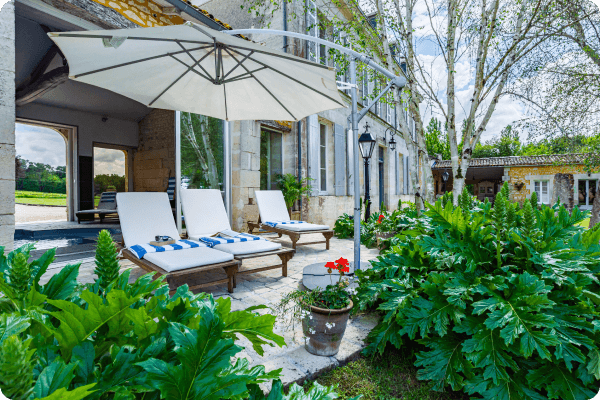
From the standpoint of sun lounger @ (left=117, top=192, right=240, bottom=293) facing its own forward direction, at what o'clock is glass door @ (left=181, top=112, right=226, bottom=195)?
The glass door is roughly at 8 o'clock from the sun lounger.

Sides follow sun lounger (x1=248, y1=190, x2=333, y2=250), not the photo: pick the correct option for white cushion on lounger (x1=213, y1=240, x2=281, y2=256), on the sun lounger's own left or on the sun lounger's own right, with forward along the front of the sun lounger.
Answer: on the sun lounger's own right

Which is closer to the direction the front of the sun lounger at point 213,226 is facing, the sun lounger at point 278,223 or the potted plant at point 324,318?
the potted plant

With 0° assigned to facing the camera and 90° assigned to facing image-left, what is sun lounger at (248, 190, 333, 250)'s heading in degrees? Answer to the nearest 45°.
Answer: approximately 315°

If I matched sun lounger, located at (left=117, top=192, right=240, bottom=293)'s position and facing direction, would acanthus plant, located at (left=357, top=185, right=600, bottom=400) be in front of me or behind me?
in front

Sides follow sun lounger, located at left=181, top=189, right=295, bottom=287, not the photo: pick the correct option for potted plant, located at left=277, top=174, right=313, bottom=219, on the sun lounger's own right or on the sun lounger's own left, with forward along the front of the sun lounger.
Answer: on the sun lounger's own left

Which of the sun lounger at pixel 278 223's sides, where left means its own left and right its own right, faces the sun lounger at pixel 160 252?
right

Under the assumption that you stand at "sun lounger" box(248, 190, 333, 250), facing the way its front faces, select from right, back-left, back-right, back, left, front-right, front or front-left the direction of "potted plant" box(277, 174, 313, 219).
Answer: back-left

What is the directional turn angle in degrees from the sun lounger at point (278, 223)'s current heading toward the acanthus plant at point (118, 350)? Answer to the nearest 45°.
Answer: approximately 45° to its right

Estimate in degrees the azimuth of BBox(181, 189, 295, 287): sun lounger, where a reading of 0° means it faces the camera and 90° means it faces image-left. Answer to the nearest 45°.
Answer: approximately 315°
